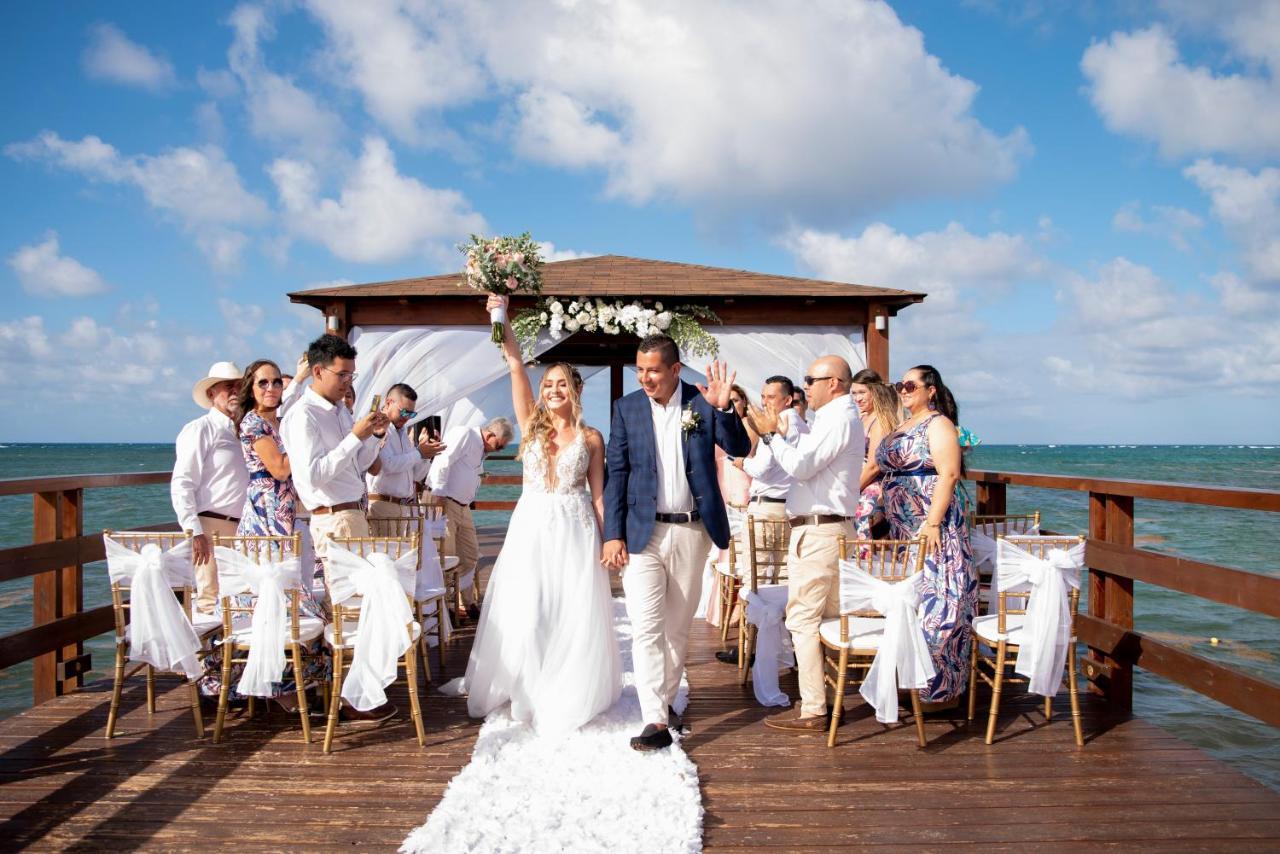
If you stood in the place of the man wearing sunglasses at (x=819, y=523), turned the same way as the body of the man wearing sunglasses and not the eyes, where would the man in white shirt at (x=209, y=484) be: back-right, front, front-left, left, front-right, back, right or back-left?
front

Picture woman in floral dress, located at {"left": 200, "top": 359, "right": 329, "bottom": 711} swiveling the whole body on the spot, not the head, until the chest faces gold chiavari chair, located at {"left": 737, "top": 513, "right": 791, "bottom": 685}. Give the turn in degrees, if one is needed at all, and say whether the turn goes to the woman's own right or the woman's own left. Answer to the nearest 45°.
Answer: approximately 45° to the woman's own left

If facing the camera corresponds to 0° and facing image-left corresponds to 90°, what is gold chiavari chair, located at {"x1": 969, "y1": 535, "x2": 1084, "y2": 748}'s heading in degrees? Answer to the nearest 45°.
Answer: approximately 180°

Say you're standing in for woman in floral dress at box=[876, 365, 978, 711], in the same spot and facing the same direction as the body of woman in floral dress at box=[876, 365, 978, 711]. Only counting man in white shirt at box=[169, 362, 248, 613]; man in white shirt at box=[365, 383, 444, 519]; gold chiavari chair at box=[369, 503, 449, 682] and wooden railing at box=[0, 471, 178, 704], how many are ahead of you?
4

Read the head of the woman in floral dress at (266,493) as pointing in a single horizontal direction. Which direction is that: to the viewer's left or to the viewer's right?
to the viewer's right

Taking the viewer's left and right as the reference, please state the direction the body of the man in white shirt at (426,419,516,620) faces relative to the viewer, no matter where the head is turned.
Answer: facing to the right of the viewer

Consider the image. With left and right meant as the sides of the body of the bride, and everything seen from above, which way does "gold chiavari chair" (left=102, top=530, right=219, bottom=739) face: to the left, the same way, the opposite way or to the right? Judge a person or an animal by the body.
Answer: the opposite way

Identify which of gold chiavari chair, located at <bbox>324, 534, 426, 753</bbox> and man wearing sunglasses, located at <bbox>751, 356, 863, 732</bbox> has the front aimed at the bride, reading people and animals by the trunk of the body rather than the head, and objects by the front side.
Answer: the man wearing sunglasses

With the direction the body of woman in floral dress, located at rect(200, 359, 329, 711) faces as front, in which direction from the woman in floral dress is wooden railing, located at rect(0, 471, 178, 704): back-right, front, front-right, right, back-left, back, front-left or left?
back

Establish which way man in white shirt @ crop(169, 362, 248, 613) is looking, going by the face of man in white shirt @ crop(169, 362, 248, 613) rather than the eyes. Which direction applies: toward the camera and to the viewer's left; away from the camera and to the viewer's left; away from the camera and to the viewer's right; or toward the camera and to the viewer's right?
toward the camera and to the viewer's right

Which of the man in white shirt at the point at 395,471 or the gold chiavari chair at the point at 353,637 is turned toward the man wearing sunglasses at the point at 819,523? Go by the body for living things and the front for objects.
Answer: the man in white shirt

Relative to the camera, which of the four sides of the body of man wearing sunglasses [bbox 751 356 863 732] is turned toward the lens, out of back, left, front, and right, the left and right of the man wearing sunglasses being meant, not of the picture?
left

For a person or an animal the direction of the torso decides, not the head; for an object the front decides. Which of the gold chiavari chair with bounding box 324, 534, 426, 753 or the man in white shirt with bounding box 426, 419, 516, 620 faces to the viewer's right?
the man in white shirt

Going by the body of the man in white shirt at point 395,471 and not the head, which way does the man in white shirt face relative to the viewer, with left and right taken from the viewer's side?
facing the viewer and to the right of the viewer

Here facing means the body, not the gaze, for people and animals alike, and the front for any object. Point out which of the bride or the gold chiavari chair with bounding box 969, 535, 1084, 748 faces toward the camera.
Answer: the bride

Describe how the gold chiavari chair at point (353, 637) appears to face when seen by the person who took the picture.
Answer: facing away from the viewer

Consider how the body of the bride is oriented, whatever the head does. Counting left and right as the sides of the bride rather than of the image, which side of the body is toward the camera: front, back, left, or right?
front

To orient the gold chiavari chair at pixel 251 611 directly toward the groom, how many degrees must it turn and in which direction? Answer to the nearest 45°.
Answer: approximately 90° to its right

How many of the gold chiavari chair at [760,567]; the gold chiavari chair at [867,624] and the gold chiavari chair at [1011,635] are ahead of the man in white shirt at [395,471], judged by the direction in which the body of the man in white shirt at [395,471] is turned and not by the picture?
3

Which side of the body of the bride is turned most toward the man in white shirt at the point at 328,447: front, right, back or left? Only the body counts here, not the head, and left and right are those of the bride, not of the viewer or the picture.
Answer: right
